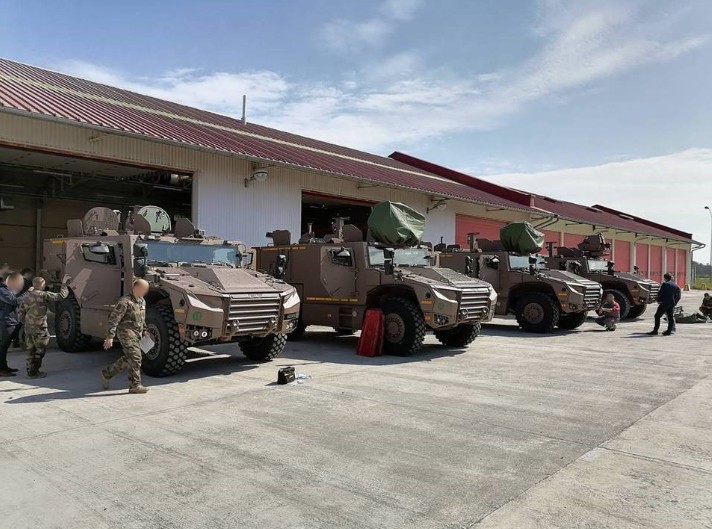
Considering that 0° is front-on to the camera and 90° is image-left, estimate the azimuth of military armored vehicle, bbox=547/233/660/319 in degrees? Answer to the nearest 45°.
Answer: approximately 315°

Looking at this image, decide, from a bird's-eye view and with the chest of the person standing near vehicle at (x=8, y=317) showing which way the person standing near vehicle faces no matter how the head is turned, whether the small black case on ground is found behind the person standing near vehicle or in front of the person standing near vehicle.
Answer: in front

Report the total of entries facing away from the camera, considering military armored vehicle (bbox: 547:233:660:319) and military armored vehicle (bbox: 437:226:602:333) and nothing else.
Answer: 0

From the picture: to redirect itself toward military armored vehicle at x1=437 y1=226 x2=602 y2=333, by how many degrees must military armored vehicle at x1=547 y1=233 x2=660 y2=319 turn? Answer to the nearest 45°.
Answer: approximately 45° to its right

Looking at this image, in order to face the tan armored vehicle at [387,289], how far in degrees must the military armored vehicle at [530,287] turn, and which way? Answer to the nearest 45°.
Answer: approximately 90° to its right

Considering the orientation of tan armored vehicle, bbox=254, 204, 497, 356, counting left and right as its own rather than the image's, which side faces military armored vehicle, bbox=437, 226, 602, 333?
left

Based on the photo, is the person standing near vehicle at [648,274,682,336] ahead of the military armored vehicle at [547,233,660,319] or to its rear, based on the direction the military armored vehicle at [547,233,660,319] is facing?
ahead

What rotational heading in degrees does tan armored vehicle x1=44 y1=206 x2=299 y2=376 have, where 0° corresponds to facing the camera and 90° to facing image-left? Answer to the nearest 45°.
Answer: approximately 315°

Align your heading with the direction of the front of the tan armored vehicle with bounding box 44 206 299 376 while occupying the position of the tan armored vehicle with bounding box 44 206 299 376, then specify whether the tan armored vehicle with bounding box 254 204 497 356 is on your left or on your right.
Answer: on your left

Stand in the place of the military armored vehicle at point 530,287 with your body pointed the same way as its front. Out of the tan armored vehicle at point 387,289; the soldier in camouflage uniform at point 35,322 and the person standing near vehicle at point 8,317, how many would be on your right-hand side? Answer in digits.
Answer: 3
